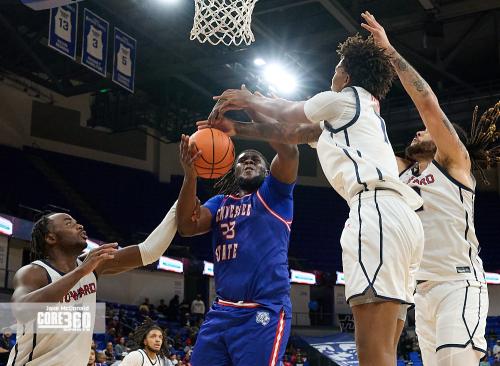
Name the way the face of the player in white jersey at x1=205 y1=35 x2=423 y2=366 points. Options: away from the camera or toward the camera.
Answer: away from the camera

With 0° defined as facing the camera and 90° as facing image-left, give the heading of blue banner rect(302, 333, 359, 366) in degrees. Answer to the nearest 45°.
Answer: approximately 0°

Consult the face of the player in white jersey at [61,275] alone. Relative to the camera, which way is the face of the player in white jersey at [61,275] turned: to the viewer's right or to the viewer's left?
to the viewer's right

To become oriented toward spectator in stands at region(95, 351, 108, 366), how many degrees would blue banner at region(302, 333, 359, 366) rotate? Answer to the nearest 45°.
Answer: approximately 45° to its right

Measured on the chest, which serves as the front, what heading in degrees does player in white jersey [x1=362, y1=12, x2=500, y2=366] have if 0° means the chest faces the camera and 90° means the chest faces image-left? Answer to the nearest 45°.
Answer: approximately 45°

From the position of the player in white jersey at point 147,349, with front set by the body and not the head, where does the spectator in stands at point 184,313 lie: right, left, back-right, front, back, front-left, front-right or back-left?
back-left

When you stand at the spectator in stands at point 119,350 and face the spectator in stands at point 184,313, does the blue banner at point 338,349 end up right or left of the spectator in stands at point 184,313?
right
